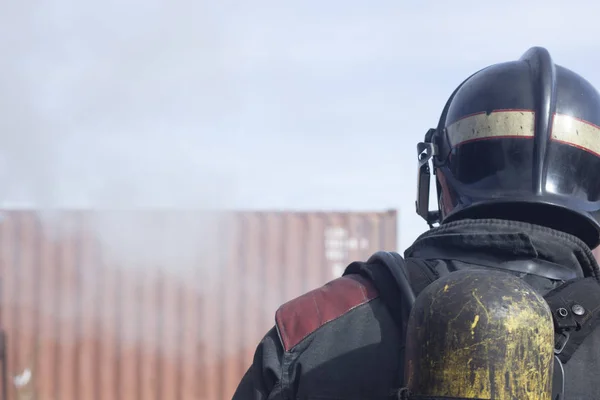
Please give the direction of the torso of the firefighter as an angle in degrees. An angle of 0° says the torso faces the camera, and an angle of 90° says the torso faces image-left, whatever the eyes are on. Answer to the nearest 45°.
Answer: approximately 180°

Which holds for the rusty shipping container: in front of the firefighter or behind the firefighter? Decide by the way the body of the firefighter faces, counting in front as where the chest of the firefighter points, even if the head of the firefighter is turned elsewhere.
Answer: in front

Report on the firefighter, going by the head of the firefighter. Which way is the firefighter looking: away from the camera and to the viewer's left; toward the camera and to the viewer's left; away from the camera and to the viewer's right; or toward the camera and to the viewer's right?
away from the camera and to the viewer's left
